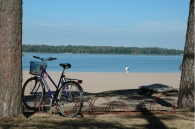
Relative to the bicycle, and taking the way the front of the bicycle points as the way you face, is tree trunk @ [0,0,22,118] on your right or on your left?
on your left

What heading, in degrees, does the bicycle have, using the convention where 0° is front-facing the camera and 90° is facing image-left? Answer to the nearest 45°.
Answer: approximately 135°

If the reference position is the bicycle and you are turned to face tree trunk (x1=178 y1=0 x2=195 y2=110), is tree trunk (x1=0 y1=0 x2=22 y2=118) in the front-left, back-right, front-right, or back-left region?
back-right

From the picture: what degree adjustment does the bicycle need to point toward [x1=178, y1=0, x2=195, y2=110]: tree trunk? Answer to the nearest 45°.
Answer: approximately 135° to its right
